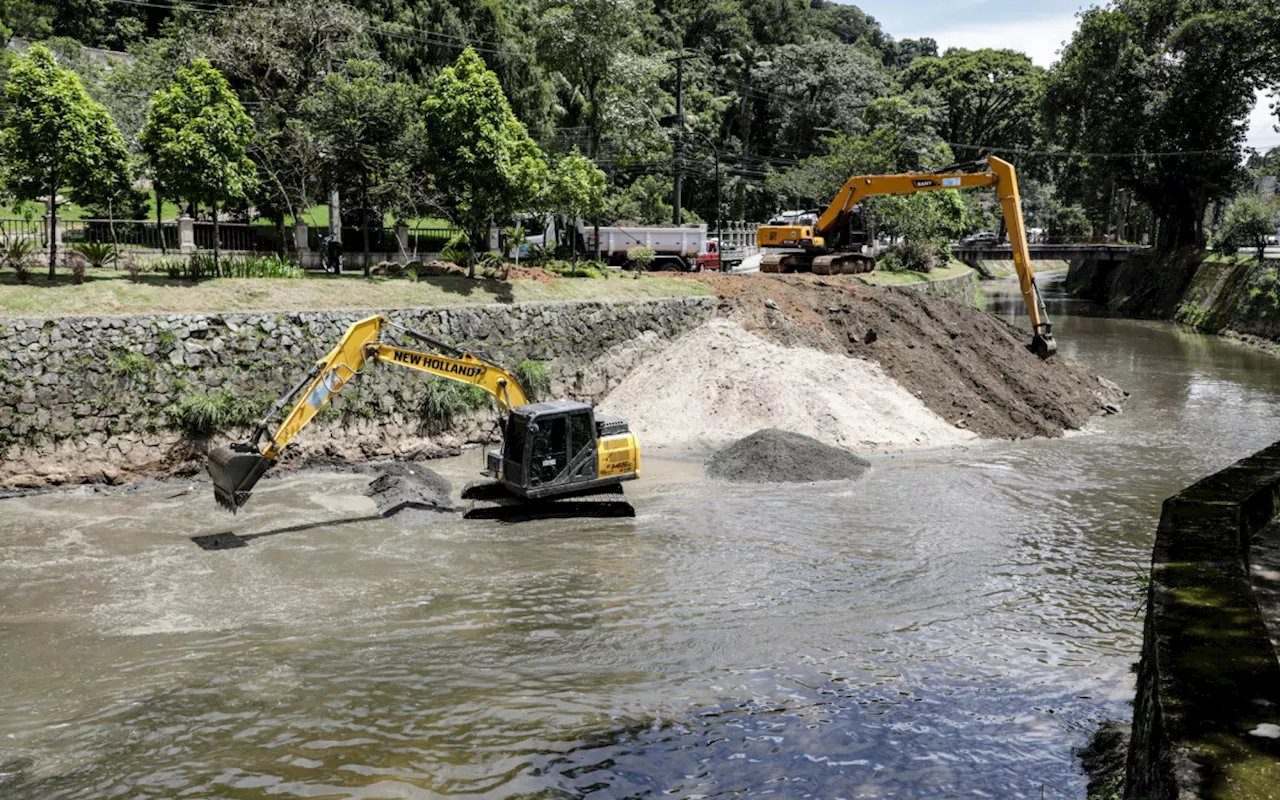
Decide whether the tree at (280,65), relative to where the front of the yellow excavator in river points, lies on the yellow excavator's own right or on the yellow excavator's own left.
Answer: on the yellow excavator's own right

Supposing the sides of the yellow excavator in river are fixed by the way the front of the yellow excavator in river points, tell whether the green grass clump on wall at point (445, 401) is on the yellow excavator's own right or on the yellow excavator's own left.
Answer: on the yellow excavator's own right

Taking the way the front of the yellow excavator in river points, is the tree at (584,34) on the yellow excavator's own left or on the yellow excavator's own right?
on the yellow excavator's own right

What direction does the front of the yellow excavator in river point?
to the viewer's left

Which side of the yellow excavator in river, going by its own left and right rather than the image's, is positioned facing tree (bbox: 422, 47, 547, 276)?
right

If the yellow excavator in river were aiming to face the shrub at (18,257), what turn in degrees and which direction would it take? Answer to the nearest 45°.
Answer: approximately 45° to its right
